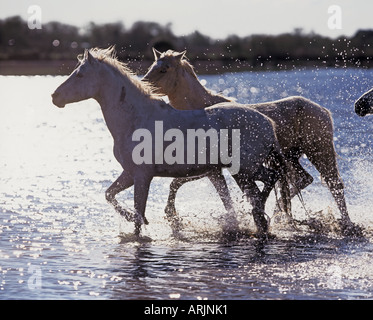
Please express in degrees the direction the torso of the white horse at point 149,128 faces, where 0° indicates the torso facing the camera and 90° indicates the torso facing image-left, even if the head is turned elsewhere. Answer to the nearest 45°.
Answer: approximately 90°

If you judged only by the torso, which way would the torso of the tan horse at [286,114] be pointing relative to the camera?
to the viewer's left

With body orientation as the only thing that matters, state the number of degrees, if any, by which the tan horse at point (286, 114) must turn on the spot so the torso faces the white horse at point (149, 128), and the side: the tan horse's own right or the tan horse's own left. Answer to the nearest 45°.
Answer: approximately 45° to the tan horse's own left

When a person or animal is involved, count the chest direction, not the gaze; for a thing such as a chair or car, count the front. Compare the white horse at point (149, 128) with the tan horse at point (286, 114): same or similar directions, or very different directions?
same or similar directions

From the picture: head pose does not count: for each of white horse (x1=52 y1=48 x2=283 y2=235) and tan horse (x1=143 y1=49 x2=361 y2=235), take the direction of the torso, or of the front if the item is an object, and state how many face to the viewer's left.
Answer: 2
